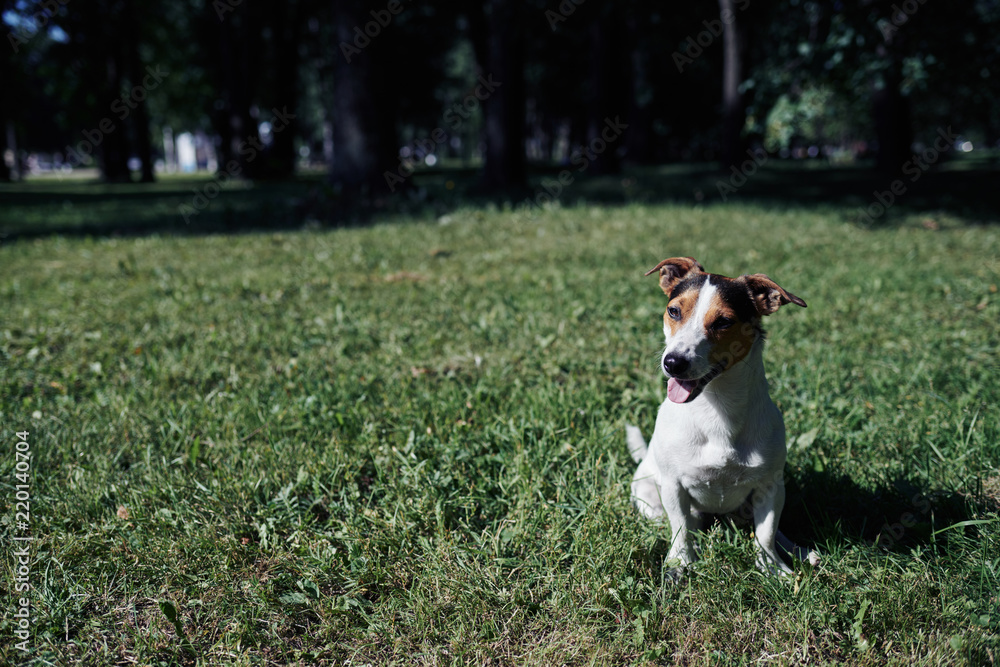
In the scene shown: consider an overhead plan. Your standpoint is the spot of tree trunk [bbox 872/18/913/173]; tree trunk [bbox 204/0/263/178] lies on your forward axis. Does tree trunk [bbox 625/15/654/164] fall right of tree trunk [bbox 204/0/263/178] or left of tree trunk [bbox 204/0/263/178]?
right

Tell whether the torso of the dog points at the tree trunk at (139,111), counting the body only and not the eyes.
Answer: no

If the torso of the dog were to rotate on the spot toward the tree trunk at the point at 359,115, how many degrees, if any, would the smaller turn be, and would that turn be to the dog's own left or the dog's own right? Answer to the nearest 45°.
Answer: approximately 135° to the dog's own right

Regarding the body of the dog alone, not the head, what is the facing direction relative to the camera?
toward the camera

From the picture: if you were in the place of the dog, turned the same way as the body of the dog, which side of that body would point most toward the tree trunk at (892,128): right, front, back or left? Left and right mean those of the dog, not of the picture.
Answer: back

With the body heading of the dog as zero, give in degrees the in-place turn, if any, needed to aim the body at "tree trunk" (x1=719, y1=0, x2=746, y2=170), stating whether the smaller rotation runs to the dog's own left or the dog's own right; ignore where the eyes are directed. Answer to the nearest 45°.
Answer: approximately 180°

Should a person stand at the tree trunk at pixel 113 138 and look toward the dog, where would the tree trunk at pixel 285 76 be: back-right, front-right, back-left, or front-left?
front-left

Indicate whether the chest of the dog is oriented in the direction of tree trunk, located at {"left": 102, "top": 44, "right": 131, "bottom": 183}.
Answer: no

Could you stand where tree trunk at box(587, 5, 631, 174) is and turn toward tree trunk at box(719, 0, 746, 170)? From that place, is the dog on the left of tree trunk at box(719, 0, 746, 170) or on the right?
right

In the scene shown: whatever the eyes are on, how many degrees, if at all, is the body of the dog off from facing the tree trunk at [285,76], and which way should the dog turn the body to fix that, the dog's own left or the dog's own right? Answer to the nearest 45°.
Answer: approximately 135° to the dog's own right

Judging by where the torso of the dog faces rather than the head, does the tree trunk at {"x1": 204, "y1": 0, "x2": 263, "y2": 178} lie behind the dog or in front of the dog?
behind

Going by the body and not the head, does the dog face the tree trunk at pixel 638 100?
no

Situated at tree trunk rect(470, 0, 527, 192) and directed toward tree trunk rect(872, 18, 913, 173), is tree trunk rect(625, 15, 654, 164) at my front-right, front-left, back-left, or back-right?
front-left

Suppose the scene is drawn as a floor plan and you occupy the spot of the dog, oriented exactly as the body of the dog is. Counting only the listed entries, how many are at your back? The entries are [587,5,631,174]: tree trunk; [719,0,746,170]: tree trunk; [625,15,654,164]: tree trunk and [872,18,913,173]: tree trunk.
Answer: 4
